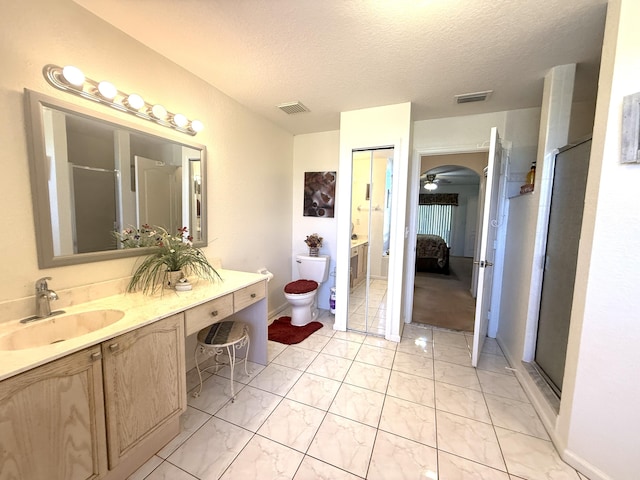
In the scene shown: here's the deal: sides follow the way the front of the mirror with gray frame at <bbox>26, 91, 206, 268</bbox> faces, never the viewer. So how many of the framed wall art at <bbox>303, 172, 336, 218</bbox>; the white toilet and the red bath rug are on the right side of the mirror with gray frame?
0

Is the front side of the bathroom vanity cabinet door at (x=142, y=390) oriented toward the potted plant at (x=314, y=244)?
no

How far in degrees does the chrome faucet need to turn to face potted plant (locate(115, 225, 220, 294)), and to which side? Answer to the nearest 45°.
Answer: approximately 45° to its left

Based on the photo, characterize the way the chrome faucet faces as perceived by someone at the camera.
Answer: facing the viewer and to the right of the viewer

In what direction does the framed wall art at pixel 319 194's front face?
toward the camera

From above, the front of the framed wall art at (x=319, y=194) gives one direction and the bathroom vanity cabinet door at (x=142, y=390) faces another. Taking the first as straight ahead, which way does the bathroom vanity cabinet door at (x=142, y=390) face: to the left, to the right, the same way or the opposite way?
to the left

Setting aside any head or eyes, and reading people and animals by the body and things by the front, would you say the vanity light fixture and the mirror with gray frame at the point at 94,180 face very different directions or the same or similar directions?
same or similar directions

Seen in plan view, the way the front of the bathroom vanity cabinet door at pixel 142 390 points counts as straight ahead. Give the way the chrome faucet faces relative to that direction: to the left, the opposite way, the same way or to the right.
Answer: the same way

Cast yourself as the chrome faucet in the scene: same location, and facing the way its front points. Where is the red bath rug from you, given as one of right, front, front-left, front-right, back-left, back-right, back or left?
front-left

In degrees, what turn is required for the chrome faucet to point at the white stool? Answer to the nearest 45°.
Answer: approximately 45° to its left

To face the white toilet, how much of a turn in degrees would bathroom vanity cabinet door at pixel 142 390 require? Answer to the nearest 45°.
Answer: approximately 90° to its left

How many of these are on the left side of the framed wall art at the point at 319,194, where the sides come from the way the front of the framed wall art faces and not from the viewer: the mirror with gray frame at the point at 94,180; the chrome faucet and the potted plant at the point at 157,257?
0

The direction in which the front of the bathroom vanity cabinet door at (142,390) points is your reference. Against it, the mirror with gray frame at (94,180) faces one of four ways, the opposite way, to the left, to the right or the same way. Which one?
the same way

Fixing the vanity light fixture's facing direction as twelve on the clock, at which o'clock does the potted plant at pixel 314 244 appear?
The potted plant is roughly at 10 o'clock from the vanity light fixture.

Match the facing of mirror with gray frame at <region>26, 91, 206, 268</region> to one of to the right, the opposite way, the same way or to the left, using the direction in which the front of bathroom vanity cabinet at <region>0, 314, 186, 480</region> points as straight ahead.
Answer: the same way
